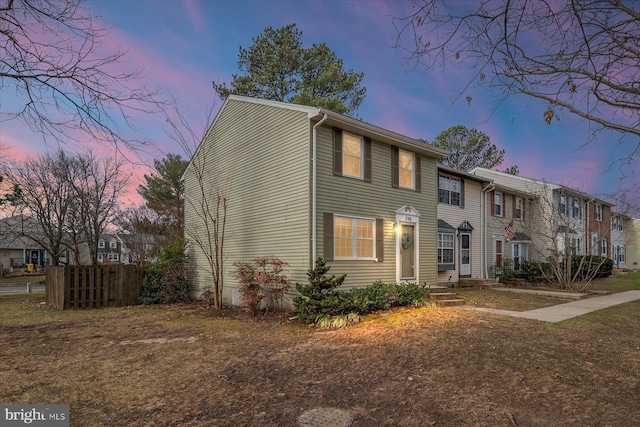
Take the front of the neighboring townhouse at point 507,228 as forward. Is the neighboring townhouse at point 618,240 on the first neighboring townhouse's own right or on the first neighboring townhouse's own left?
on the first neighboring townhouse's own left

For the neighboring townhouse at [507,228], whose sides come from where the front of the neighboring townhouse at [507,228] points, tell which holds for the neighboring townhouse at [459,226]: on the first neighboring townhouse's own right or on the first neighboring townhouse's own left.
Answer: on the first neighboring townhouse's own right

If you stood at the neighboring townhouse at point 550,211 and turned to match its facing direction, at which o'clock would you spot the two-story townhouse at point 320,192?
The two-story townhouse is roughly at 2 o'clock from the neighboring townhouse.
